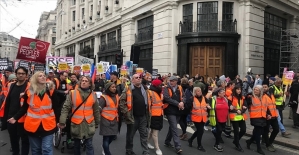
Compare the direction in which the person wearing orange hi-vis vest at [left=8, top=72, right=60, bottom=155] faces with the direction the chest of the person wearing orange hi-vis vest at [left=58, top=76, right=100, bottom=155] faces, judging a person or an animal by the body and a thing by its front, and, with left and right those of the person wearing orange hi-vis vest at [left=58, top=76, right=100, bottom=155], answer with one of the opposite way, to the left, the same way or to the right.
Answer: the same way

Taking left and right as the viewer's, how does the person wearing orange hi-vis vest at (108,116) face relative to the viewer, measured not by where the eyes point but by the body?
facing the viewer and to the right of the viewer

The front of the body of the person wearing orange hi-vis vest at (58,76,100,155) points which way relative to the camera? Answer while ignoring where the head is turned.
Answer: toward the camera

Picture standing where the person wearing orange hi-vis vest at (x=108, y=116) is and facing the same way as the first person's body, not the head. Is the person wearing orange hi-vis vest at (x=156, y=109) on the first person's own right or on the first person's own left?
on the first person's own left

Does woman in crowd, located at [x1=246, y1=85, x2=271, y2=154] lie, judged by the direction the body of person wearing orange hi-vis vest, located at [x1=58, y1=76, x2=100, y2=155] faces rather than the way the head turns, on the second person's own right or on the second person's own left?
on the second person's own left

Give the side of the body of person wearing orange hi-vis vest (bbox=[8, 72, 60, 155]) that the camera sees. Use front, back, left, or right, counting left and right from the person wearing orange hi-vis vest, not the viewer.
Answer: front

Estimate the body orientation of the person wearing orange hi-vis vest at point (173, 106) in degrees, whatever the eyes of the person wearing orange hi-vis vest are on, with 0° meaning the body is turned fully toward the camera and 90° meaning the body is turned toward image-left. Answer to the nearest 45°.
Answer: approximately 315°

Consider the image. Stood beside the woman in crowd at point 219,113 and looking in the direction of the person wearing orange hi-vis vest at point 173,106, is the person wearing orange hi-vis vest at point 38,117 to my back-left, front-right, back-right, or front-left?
front-left

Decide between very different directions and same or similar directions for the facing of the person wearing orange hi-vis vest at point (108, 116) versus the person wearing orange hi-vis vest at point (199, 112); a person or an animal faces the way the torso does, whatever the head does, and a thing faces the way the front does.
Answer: same or similar directions

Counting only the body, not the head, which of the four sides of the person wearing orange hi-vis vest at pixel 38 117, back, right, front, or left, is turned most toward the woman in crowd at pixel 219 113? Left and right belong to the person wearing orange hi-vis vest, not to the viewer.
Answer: left

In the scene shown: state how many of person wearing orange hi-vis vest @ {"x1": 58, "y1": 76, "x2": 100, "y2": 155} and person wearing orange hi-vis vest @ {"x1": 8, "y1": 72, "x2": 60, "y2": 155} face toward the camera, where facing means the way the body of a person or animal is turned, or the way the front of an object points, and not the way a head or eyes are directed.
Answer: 2

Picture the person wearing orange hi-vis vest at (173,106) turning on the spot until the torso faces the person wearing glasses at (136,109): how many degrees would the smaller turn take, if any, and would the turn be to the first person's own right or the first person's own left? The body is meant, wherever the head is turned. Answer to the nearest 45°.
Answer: approximately 90° to the first person's own right

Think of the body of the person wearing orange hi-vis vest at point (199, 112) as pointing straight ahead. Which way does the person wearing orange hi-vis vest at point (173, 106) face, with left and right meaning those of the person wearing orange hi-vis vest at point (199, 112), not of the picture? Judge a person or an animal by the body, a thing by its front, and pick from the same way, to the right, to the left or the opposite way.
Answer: the same way

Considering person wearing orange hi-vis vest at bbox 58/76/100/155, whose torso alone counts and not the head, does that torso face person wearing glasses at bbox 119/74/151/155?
no

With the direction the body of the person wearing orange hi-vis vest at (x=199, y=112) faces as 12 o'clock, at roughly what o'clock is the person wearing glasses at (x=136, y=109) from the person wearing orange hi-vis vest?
The person wearing glasses is roughly at 3 o'clock from the person wearing orange hi-vis vest.

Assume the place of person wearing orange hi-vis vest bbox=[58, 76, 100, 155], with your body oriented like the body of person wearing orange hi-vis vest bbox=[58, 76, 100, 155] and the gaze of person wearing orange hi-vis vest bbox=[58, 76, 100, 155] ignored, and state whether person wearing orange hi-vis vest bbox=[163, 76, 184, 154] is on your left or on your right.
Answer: on your left
